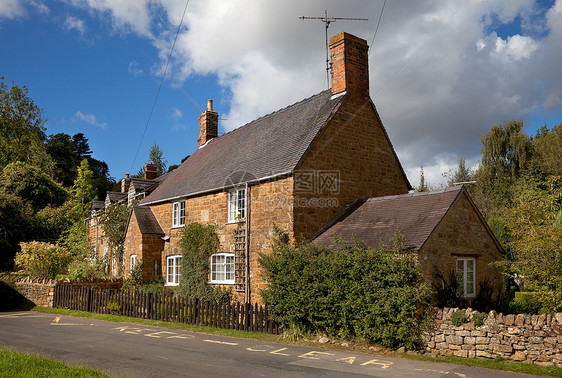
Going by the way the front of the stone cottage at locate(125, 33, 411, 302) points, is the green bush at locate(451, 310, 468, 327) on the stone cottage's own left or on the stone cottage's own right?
on the stone cottage's own left

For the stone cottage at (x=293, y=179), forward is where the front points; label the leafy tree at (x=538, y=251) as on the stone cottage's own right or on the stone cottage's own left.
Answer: on the stone cottage's own left

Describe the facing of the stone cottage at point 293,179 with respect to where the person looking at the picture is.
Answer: facing the viewer and to the left of the viewer

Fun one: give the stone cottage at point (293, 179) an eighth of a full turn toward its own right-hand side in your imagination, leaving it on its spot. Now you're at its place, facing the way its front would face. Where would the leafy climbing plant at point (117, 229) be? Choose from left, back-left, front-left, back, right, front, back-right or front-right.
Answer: front-right

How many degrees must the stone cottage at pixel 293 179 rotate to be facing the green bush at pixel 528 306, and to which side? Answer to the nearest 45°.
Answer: approximately 90° to its left

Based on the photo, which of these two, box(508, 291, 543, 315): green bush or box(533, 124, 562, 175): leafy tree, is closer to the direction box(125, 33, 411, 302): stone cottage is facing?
the green bush

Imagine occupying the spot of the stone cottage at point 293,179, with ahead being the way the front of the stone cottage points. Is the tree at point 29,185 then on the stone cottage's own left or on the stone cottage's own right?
on the stone cottage's own right
